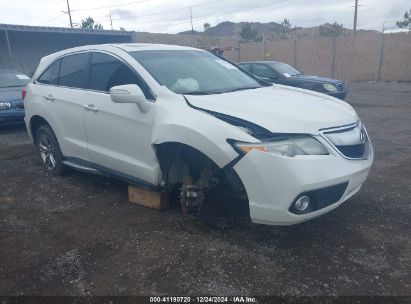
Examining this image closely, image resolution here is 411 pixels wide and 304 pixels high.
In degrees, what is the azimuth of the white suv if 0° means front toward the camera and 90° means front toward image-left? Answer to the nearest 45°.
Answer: approximately 315°

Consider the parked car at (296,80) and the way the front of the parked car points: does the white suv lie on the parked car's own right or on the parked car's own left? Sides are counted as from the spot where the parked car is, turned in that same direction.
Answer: on the parked car's own right

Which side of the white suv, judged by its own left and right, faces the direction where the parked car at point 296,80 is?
left

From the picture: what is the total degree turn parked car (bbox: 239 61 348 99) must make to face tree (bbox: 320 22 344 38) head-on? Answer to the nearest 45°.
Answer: approximately 135° to its left

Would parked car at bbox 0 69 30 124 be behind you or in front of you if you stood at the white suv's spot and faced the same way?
behind

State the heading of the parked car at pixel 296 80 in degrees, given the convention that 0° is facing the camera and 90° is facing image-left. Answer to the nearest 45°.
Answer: approximately 315°

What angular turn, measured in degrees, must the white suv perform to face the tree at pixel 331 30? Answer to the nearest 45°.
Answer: approximately 135° to its left

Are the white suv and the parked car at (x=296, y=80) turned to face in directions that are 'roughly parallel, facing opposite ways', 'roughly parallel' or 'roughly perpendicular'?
roughly parallel

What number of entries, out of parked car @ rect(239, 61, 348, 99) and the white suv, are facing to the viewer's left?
0
